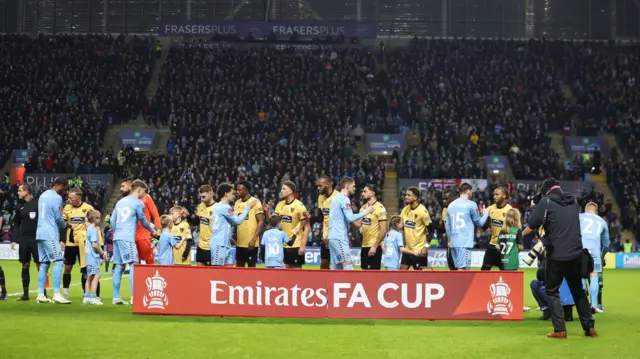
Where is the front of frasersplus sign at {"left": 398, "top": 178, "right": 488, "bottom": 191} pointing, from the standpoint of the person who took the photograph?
facing the viewer

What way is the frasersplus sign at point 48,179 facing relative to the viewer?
toward the camera

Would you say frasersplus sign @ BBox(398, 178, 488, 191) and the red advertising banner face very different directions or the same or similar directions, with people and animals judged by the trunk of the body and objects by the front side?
same or similar directions

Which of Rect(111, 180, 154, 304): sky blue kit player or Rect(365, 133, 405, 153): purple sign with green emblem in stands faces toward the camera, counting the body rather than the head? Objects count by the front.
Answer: the purple sign with green emblem in stands

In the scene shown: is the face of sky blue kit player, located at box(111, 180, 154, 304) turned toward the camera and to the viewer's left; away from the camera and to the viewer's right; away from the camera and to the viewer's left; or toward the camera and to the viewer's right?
away from the camera and to the viewer's right

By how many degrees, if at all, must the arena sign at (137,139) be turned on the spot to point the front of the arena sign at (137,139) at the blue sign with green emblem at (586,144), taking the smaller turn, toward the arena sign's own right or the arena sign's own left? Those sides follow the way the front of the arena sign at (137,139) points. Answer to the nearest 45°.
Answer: approximately 90° to the arena sign's own left

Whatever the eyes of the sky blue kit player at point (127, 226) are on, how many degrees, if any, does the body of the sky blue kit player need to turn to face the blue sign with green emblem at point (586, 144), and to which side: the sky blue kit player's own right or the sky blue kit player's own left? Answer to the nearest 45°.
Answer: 0° — they already face it

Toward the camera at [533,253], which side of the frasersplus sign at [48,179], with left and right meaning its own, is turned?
front

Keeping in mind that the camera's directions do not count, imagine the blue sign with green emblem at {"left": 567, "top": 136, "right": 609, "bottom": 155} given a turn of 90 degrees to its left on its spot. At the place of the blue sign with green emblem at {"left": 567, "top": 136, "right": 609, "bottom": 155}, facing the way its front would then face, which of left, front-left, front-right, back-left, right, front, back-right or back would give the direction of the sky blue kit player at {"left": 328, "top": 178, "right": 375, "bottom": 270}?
right

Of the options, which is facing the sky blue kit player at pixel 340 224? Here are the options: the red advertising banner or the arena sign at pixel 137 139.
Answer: the arena sign

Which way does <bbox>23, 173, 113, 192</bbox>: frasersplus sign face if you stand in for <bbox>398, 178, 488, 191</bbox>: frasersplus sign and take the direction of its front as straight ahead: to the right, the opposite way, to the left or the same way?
the same way

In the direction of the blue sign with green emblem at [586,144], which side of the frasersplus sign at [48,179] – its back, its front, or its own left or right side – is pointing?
left

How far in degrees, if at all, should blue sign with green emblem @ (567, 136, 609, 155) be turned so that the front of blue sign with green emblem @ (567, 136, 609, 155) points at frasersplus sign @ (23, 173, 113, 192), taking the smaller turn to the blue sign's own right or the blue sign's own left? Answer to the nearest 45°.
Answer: approximately 45° to the blue sign's own right

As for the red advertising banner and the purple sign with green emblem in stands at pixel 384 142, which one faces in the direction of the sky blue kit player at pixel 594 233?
the purple sign with green emblem in stands

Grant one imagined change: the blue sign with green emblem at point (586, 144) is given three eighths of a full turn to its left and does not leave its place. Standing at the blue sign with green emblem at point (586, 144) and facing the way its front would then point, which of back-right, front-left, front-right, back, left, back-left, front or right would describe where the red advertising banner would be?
back-right

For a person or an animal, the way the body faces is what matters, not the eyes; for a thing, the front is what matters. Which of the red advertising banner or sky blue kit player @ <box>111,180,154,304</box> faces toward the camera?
the red advertising banner

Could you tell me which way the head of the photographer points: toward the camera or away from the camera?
away from the camera

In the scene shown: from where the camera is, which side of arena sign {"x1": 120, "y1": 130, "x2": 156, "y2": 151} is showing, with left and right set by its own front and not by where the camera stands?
front

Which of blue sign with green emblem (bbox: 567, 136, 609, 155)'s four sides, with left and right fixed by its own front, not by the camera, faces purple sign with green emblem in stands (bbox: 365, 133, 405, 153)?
right
